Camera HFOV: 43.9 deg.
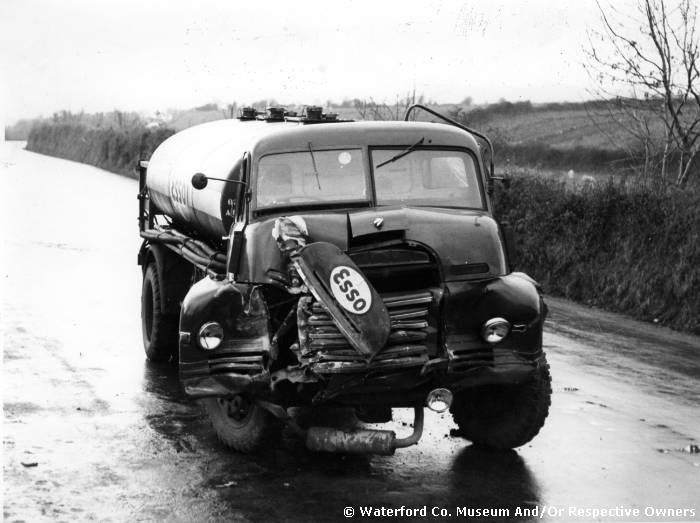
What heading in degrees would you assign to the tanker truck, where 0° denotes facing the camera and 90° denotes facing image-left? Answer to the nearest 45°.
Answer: approximately 0°

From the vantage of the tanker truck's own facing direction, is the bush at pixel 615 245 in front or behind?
behind

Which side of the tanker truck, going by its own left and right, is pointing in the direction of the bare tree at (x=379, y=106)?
back
